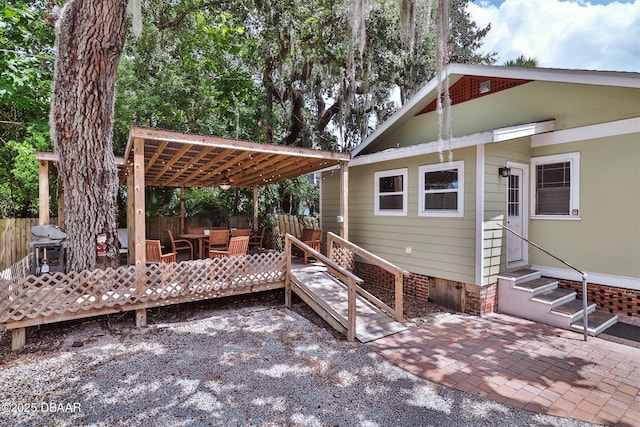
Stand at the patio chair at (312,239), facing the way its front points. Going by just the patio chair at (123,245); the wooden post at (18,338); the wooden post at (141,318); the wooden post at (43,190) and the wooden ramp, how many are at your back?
0

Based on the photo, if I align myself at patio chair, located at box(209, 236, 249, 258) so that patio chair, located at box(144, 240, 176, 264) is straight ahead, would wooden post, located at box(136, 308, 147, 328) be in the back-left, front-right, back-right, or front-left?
front-left

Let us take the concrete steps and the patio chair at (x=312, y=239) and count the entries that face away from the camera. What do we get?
0

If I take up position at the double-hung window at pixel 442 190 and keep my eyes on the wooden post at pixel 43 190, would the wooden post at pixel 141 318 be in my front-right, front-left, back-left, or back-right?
front-left

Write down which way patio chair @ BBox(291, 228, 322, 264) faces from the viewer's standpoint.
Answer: facing the viewer and to the left of the viewer

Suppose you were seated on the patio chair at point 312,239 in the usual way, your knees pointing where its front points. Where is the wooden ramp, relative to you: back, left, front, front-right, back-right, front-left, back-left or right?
front-left

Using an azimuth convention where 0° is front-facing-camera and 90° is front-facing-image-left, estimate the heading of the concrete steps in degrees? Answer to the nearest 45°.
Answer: approximately 315°

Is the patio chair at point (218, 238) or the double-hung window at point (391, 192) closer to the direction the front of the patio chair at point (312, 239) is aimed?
the patio chair

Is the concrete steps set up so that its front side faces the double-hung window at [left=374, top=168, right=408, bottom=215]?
no

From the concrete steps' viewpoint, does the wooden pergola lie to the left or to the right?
on its right

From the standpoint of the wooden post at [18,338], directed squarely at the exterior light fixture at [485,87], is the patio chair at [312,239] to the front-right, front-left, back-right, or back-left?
front-left

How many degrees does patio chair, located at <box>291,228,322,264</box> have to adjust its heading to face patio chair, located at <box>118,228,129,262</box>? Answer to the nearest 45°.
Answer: approximately 45° to its right
